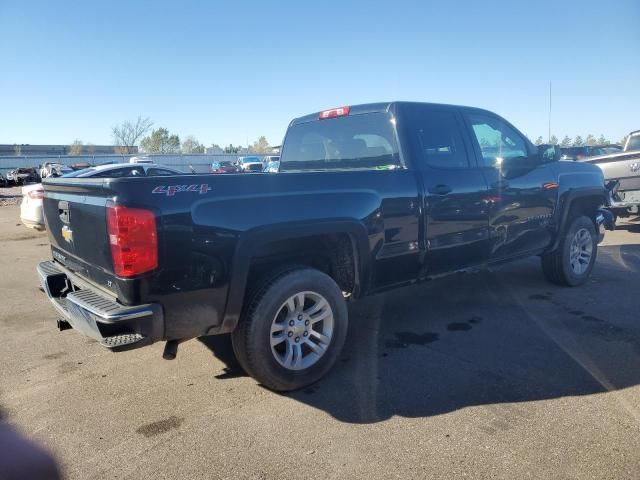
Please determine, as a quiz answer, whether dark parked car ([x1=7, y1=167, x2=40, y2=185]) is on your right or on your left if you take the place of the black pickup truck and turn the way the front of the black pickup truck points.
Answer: on your left

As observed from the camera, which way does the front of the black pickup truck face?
facing away from the viewer and to the right of the viewer

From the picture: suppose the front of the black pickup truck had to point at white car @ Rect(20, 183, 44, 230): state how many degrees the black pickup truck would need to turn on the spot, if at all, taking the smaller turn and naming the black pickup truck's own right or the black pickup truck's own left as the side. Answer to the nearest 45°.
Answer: approximately 90° to the black pickup truck's own left
